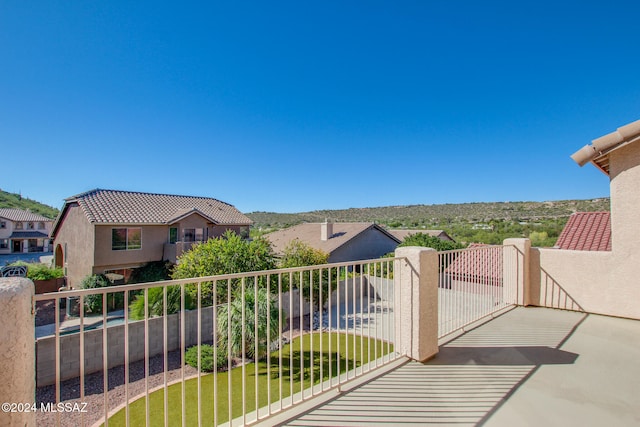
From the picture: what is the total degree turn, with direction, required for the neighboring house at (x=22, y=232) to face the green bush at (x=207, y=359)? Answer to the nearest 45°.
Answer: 0° — it already faces it

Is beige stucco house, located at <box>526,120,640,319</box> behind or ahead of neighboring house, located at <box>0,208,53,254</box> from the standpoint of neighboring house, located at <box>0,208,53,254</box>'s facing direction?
ahead

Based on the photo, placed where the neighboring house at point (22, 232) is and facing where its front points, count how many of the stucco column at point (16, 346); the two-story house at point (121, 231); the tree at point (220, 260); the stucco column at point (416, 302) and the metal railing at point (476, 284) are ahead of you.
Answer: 5

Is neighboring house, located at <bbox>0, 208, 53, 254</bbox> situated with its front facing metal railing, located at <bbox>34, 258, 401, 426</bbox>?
yes

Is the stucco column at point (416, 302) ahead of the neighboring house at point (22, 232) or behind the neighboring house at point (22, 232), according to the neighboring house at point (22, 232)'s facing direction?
ahead

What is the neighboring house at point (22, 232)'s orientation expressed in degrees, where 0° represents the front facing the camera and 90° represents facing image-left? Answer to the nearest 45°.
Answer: approximately 0°

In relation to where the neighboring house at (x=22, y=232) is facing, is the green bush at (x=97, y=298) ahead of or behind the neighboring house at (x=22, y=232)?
ahead

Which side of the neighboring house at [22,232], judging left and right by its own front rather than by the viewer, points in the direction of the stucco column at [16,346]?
front

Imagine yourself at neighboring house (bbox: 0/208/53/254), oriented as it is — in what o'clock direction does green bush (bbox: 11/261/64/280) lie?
The green bush is roughly at 12 o'clock from the neighboring house.
